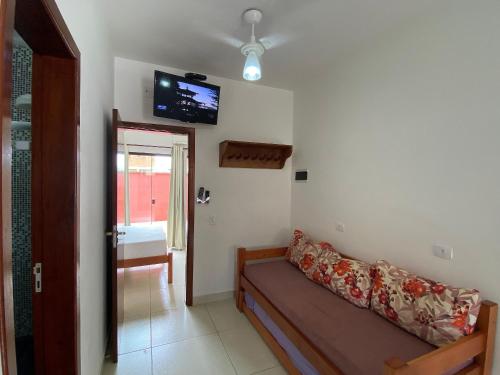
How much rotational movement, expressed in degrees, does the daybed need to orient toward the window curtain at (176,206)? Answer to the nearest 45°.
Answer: approximately 90° to its right

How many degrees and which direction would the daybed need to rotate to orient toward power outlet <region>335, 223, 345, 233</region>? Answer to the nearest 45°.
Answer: approximately 135° to its right

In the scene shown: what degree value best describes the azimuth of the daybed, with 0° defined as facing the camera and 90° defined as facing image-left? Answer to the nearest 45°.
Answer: approximately 45°

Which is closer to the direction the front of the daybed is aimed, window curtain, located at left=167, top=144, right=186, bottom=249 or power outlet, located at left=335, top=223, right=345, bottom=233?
the window curtain

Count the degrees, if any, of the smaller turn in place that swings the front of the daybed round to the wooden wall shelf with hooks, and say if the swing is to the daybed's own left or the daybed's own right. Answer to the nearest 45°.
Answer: approximately 90° to the daybed's own right
